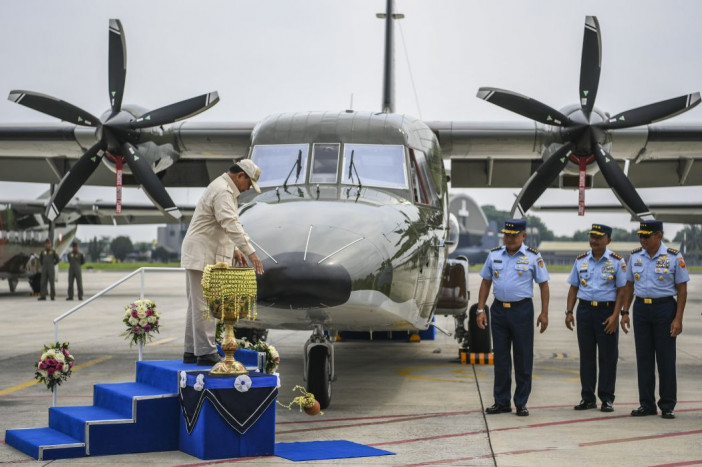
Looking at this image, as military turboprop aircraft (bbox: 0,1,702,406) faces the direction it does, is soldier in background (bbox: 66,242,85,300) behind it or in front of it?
behind

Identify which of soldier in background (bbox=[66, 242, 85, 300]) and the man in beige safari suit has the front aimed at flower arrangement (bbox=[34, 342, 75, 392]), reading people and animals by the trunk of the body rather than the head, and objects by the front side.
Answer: the soldier in background

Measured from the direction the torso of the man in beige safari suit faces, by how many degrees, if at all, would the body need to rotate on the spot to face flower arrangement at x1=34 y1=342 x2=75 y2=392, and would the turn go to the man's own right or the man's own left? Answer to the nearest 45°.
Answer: approximately 135° to the man's own left

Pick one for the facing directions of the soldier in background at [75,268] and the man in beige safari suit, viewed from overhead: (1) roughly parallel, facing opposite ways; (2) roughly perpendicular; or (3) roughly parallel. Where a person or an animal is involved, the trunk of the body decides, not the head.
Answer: roughly perpendicular

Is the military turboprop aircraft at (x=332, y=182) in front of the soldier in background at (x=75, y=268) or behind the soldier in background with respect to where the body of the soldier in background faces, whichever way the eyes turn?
in front

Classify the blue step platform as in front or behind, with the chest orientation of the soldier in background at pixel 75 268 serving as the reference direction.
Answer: in front

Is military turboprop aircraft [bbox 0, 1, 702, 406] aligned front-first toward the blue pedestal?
yes

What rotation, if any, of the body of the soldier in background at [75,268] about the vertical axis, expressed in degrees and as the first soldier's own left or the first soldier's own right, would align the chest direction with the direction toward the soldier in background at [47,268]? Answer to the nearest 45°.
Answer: approximately 135° to the first soldier's own right

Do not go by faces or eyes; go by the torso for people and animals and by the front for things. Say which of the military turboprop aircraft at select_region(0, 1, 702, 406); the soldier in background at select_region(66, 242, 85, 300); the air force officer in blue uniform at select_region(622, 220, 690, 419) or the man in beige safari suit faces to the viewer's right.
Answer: the man in beige safari suit

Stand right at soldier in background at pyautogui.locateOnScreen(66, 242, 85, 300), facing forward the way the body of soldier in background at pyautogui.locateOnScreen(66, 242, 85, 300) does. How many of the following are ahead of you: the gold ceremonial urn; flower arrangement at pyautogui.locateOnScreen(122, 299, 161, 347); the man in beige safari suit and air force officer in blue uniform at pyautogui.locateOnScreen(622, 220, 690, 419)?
4

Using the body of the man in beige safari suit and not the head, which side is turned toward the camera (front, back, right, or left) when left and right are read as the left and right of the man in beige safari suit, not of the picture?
right

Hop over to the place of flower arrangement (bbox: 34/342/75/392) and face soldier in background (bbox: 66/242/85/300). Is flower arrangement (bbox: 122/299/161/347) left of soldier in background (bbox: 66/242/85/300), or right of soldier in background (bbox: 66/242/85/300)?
right
